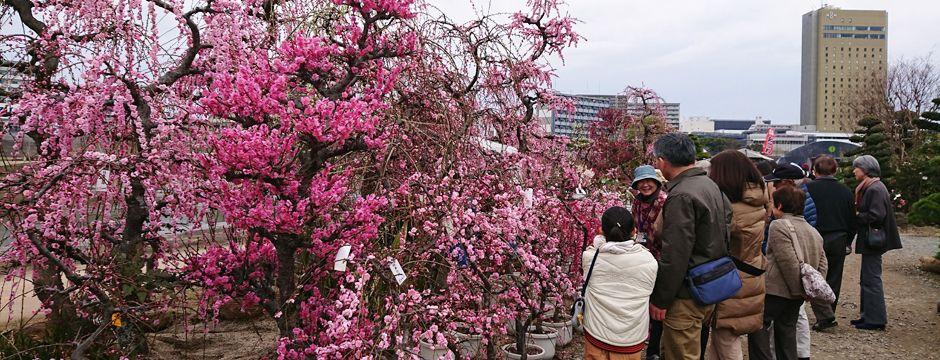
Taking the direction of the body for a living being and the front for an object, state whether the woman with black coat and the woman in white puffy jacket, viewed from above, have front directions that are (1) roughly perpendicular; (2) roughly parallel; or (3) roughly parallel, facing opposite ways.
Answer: roughly perpendicular

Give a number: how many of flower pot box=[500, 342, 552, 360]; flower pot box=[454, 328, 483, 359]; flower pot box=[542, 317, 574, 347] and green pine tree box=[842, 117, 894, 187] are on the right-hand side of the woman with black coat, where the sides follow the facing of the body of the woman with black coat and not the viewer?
1

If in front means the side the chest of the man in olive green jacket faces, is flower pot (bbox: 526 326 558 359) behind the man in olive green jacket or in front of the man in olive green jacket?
in front

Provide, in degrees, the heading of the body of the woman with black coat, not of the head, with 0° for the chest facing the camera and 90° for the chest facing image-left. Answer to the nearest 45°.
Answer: approximately 90°

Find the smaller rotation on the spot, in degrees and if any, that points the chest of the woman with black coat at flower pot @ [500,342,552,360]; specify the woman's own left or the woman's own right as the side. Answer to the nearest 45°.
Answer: approximately 45° to the woman's own left

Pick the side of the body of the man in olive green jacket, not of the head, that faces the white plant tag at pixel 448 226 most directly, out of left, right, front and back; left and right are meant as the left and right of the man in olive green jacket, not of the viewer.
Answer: front

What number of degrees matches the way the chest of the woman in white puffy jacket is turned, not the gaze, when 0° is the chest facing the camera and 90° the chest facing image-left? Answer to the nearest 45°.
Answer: approximately 180°

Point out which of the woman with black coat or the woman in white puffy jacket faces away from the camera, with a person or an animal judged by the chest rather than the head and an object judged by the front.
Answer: the woman in white puffy jacket

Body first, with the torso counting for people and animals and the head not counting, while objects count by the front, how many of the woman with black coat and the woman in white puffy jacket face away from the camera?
1

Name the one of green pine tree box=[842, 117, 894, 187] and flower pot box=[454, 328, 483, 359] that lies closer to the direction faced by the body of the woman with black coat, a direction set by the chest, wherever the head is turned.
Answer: the flower pot

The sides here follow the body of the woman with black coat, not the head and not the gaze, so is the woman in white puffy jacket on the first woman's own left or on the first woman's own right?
on the first woman's own left

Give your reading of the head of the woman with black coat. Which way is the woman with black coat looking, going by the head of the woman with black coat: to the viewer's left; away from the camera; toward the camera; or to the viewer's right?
to the viewer's left

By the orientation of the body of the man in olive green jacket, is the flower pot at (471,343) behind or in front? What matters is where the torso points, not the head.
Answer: in front

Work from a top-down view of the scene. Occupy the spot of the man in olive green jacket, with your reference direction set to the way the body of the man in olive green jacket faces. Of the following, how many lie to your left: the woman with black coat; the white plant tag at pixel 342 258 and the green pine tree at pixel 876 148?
1

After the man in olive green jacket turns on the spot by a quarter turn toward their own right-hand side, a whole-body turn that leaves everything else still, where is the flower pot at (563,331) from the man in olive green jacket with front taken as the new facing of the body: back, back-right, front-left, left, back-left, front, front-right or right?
left

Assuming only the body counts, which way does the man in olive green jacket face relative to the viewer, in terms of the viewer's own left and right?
facing away from the viewer and to the left of the viewer

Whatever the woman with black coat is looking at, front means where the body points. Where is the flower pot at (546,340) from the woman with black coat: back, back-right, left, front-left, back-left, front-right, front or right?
front-left

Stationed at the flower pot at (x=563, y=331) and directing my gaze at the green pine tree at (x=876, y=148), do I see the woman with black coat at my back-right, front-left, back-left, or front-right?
front-right
